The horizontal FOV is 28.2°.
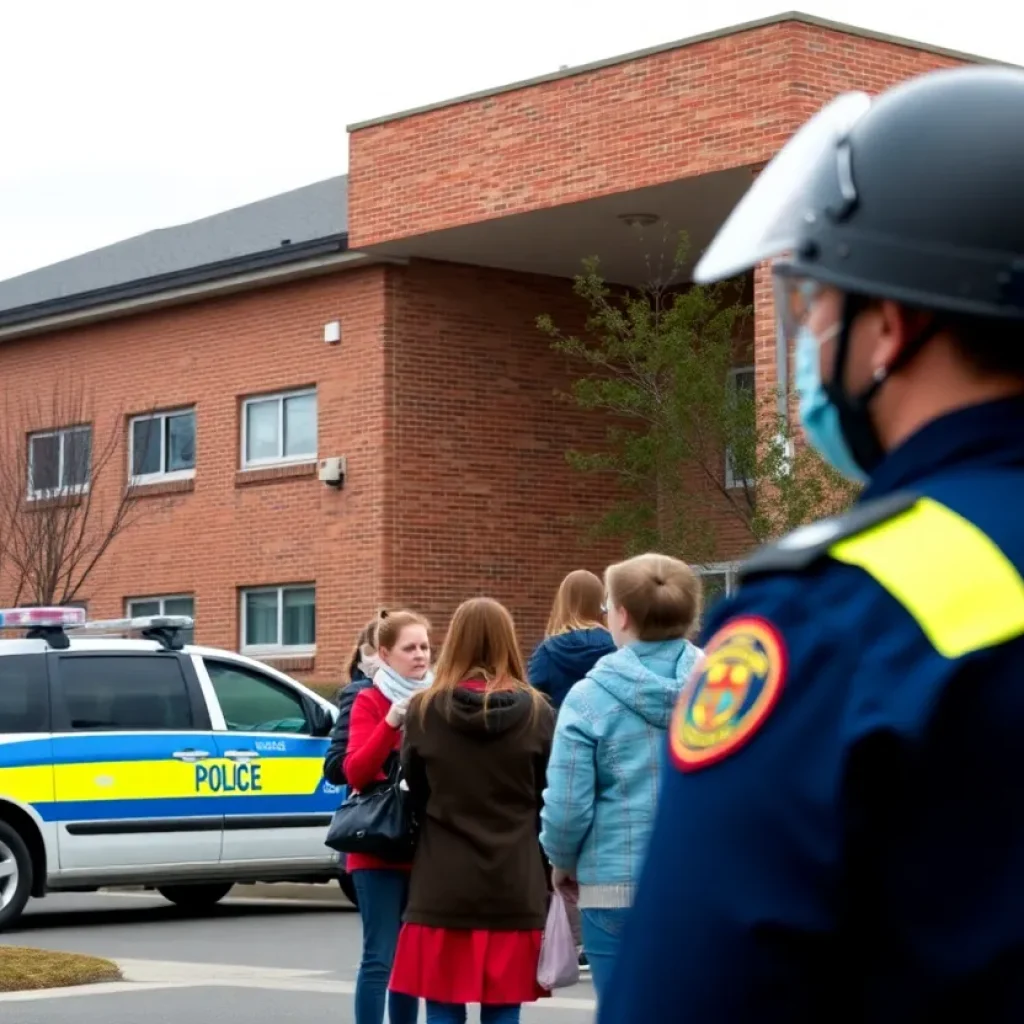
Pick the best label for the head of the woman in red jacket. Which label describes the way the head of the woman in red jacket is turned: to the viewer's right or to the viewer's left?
to the viewer's right

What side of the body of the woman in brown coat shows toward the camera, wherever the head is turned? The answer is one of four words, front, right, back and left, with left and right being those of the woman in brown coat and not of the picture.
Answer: back

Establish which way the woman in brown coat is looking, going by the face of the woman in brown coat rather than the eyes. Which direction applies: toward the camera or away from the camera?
away from the camera

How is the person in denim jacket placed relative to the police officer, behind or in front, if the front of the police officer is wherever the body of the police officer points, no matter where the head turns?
in front

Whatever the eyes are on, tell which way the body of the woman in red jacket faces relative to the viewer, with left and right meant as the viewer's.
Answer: facing the viewer and to the right of the viewer

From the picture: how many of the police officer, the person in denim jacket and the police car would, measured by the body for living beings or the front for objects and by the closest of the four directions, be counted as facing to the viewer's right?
1

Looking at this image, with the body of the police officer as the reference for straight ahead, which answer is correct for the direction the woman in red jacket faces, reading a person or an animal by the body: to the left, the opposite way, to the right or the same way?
the opposite way

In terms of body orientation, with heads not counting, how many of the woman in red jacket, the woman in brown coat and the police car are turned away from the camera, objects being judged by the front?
1

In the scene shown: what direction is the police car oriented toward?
to the viewer's right

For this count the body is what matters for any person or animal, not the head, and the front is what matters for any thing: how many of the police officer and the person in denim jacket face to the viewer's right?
0

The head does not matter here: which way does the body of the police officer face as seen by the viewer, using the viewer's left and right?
facing away from the viewer and to the left of the viewer

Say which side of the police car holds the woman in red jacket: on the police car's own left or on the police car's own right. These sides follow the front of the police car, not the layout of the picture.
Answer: on the police car's own right

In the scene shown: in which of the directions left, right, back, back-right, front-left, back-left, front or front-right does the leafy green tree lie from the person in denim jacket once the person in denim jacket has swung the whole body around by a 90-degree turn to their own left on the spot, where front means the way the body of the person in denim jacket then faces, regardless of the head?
back-right

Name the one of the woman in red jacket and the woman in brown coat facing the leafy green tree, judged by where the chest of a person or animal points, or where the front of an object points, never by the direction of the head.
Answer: the woman in brown coat

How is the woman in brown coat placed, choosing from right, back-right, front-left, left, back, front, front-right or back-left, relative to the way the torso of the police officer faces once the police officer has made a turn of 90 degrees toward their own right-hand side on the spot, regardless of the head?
front-left

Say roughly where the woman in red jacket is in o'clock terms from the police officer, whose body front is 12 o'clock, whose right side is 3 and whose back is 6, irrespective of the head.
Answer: The woman in red jacket is roughly at 1 o'clock from the police officer.

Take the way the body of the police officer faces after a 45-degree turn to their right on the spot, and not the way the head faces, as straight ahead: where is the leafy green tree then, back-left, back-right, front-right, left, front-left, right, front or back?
front

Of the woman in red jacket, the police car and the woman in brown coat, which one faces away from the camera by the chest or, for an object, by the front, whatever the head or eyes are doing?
the woman in brown coat

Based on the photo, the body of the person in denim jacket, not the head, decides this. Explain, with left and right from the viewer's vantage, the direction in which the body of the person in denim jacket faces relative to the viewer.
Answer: facing away from the viewer and to the left of the viewer
